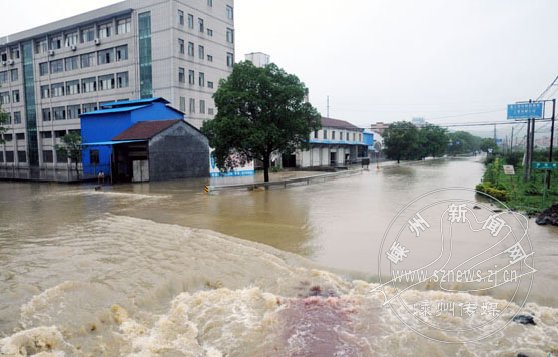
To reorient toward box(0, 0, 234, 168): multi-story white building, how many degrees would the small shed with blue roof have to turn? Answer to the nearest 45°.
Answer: approximately 135° to its right

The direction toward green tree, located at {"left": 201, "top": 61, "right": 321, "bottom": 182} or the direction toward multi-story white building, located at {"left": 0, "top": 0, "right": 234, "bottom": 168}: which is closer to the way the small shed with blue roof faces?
the green tree

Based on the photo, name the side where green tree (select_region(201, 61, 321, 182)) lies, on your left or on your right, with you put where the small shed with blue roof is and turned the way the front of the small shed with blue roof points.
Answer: on your left

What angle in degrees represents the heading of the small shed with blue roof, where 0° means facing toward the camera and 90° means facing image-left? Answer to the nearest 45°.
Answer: approximately 45°
